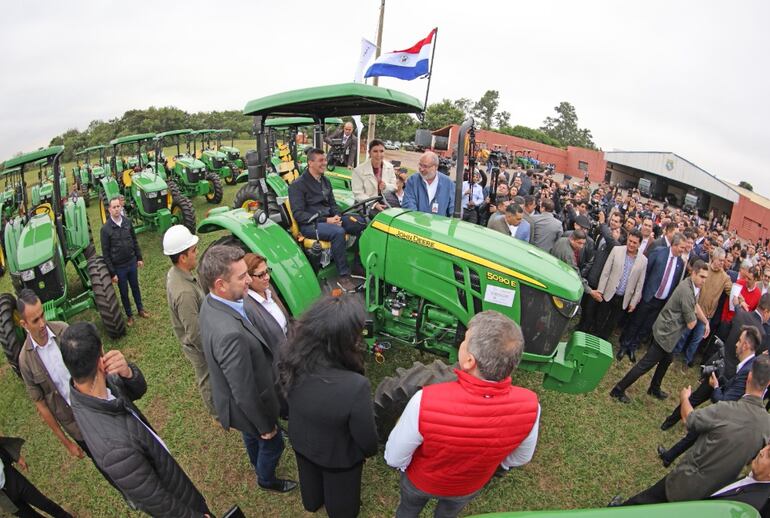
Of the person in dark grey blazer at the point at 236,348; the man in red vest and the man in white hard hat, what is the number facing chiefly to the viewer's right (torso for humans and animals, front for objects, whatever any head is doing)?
2

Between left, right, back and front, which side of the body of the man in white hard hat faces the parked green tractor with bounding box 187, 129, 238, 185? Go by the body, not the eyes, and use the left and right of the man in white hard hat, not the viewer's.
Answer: left

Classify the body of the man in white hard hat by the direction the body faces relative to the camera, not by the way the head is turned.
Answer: to the viewer's right

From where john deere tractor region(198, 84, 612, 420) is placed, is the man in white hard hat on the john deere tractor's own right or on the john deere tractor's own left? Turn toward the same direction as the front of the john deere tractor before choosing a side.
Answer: on the john deere tractor's own right

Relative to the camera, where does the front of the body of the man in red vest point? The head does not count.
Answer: away from the camera

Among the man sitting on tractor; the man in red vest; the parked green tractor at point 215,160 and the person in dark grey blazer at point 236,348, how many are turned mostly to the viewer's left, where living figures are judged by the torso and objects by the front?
0

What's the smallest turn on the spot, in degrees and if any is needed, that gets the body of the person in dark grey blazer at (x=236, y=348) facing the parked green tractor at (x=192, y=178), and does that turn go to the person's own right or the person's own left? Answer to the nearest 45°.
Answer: approximately 90° to the person's own left

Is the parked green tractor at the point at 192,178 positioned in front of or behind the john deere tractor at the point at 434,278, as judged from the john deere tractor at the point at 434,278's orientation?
behind

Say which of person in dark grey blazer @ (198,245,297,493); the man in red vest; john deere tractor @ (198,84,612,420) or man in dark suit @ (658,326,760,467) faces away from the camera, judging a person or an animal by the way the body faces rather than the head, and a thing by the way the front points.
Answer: the man in red vest

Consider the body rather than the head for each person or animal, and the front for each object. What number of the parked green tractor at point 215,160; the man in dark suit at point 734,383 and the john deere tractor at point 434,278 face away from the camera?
0

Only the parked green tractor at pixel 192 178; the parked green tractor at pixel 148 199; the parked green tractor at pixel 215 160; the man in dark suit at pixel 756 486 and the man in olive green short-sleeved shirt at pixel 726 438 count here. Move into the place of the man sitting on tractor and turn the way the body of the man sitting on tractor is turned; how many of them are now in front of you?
2

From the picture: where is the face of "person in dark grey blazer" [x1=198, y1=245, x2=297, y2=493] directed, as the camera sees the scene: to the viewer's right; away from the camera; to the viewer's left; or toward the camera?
to the viewer's right

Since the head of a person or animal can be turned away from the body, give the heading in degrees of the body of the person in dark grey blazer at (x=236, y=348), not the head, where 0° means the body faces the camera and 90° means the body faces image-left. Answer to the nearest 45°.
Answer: approximately 270°

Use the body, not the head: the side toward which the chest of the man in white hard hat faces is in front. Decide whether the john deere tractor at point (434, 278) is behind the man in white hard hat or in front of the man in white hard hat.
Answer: in front

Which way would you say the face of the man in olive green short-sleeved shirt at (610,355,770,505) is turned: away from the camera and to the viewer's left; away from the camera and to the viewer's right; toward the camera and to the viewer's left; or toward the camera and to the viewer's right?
away from the camera and to the viewer's left

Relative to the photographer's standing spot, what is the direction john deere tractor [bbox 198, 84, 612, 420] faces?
facing the viewer and to the right of the viewer

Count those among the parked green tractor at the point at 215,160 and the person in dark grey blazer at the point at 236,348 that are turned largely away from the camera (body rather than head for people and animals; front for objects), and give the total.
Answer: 0

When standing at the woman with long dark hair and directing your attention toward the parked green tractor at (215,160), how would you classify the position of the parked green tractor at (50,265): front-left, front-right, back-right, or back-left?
front-left
